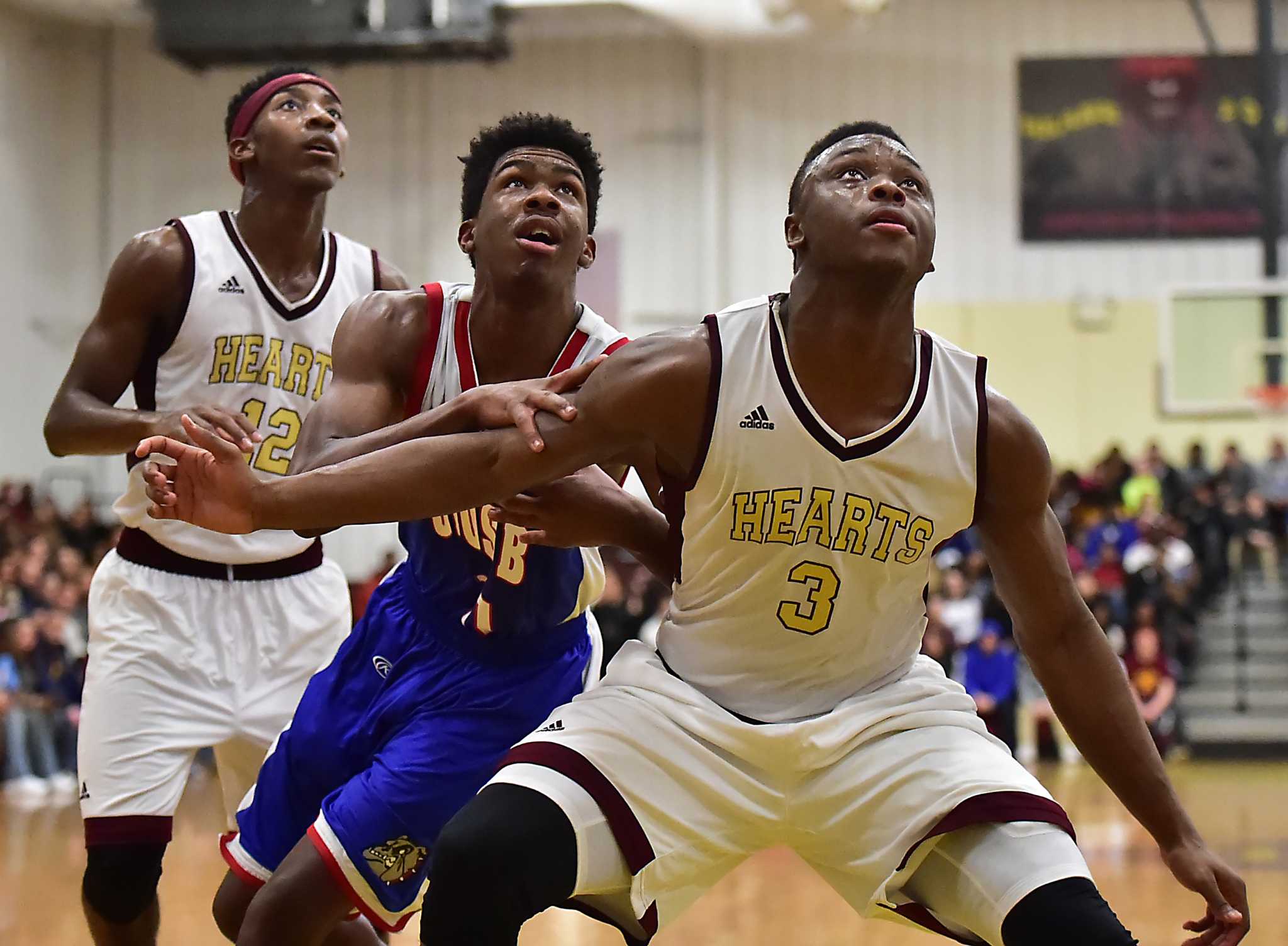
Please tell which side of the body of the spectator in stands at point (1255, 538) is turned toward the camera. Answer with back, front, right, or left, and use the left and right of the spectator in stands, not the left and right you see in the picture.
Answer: front

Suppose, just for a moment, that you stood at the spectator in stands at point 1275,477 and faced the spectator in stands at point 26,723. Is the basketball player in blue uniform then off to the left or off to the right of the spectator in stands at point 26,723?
left

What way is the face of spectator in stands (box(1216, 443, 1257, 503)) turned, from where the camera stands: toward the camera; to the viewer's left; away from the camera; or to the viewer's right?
toward the camera

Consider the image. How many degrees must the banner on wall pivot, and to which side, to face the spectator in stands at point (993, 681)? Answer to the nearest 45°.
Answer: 0° — it already faces them

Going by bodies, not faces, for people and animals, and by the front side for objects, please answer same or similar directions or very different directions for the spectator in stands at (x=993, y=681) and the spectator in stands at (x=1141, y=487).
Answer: same or similar directions

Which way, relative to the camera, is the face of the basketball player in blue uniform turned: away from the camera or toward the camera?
toward the camera

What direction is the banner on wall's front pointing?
toward the camera

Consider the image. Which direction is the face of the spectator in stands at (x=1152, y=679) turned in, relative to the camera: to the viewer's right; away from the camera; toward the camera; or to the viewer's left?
toward the camera

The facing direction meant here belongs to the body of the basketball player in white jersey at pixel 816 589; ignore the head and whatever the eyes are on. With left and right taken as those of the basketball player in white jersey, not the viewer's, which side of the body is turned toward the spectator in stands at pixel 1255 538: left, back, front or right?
back

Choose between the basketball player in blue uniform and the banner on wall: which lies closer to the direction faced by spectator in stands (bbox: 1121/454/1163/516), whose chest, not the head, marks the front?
the basketball player in blue uniform

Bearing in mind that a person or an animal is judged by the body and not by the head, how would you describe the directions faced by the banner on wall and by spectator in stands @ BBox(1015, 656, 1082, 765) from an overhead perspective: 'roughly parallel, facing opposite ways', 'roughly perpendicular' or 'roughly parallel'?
roughly parallel

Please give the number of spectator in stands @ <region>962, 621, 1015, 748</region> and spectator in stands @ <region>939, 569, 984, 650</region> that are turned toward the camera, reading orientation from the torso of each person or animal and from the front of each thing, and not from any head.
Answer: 2

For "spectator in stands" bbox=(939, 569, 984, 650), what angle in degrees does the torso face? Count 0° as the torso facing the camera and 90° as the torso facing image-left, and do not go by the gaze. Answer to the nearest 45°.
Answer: approximately 0°

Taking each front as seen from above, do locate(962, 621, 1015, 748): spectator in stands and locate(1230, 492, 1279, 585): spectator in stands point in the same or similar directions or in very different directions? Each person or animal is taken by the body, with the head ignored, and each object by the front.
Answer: same or similar directions

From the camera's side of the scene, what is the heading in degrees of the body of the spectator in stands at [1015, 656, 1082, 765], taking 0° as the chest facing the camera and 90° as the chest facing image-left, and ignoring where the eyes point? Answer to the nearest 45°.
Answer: approximately 0°

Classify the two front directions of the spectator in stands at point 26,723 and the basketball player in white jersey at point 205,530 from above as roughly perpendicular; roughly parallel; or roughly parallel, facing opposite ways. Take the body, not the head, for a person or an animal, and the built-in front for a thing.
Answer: roughly parallel
